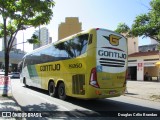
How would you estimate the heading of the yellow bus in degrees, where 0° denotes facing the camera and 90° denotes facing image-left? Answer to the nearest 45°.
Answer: approximately 135°

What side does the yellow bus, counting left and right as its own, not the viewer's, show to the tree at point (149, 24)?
right

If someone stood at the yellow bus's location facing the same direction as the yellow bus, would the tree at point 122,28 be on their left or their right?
on their right

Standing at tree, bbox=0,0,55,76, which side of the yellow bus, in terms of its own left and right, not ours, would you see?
left

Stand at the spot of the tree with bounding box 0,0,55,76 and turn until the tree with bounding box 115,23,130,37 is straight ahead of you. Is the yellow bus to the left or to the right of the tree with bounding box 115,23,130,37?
right
